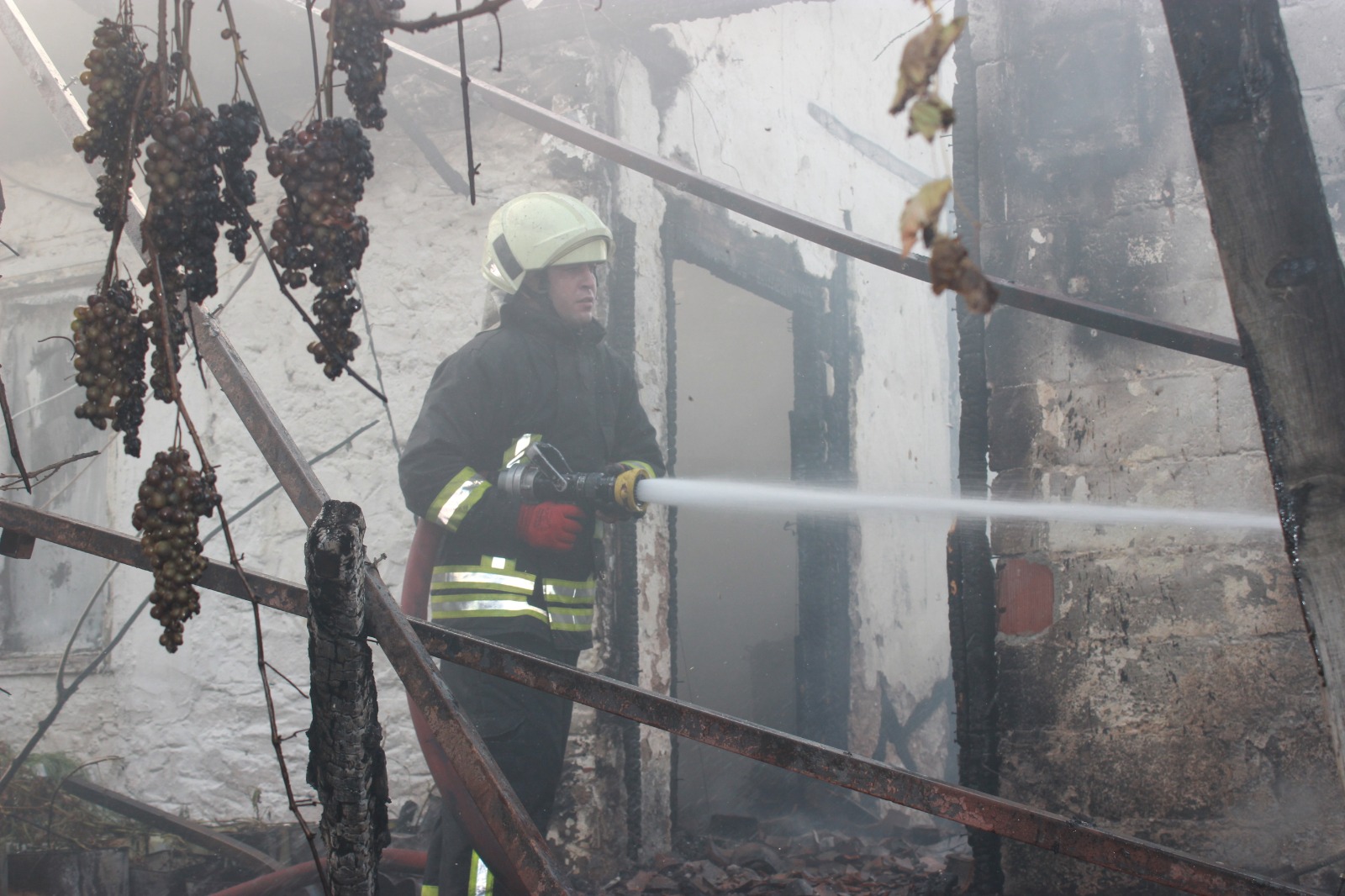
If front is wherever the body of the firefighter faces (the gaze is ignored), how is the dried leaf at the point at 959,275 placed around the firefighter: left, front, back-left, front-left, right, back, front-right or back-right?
front-right

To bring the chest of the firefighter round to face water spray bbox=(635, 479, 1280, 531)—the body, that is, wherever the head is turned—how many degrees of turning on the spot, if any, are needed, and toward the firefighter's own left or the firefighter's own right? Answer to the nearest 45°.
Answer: approximately 45° to the firefighter's own left

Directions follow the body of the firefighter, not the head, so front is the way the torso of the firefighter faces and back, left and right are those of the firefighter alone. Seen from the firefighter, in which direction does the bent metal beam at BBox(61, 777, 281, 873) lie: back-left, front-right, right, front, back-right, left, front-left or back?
back

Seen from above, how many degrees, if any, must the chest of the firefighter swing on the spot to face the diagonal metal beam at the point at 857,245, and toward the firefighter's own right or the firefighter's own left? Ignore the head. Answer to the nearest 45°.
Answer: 0° — they already face it

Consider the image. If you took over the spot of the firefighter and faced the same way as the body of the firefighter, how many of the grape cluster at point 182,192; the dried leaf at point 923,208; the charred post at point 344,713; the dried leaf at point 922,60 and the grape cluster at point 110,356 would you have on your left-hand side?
0

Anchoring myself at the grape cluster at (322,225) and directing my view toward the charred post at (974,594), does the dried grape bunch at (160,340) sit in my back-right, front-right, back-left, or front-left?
back-left

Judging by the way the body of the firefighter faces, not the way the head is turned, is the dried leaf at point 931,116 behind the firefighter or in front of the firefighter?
in front

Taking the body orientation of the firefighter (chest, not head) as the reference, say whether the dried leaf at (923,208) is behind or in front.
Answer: in front

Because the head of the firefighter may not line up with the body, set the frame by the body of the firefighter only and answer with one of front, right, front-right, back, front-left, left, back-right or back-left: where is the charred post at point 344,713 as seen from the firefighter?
front-right

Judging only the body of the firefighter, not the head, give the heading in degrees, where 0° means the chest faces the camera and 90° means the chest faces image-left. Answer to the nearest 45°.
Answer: approximately 315°

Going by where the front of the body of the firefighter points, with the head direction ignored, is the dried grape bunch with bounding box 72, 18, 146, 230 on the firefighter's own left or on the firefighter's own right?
on the firefighter's own right

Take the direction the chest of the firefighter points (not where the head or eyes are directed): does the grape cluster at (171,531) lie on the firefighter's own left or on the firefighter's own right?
on the firefighter's own right
